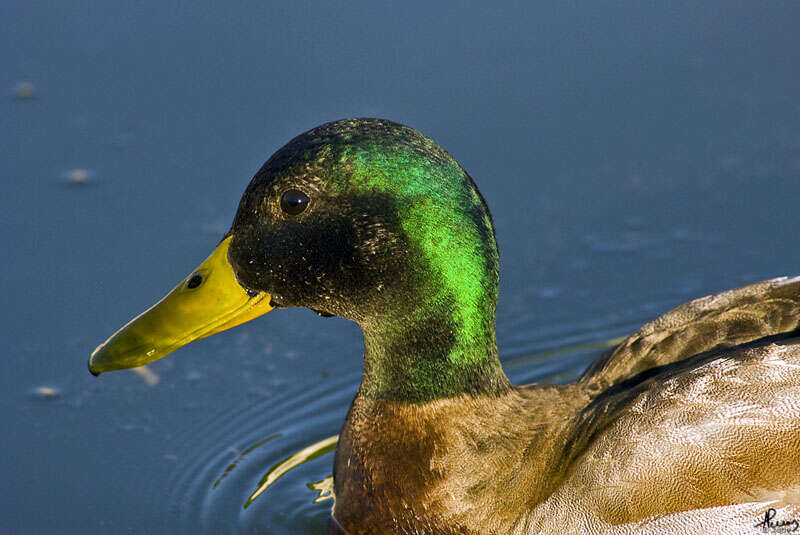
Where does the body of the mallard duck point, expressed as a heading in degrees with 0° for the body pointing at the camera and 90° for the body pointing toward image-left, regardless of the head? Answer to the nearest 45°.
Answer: approximately 90°
